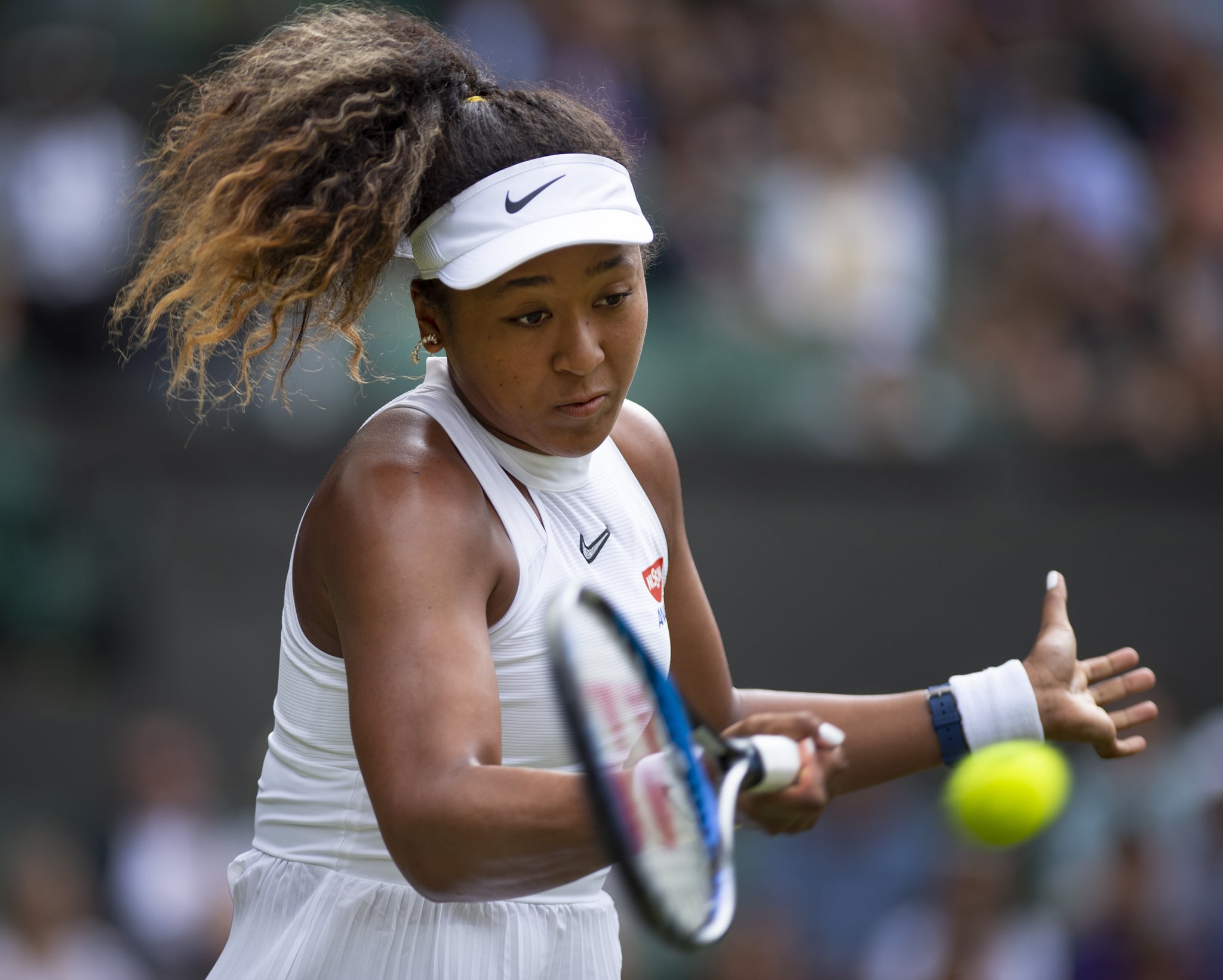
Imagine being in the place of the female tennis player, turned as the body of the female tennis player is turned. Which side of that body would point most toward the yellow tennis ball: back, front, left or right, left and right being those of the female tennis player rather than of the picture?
left

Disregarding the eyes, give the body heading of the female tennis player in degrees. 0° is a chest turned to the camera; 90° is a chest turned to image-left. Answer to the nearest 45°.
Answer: approximately 315°
